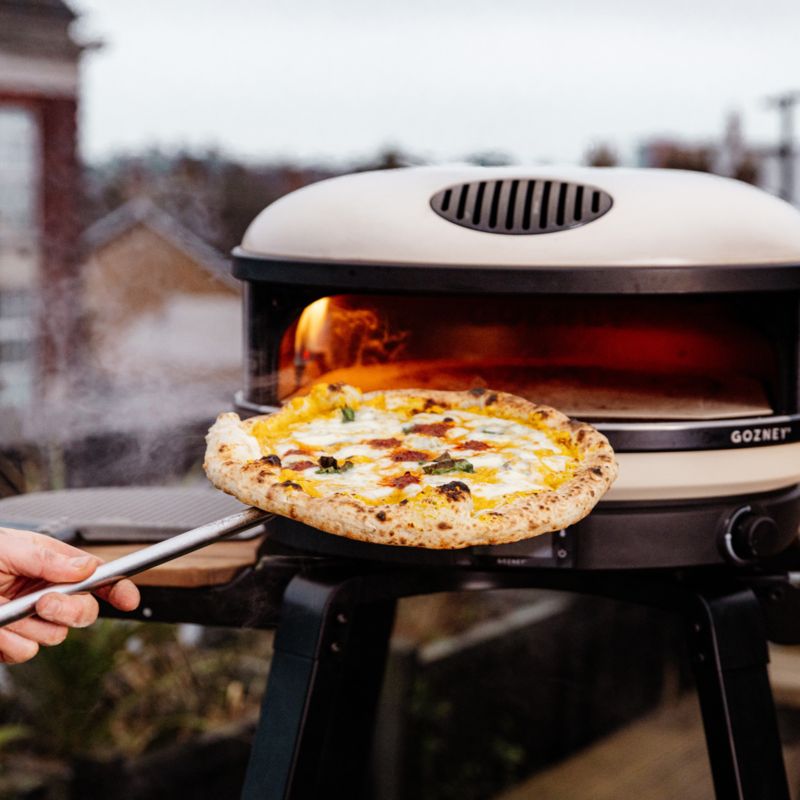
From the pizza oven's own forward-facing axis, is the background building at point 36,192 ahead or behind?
behind

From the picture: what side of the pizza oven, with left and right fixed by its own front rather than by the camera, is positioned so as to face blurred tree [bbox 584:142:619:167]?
back

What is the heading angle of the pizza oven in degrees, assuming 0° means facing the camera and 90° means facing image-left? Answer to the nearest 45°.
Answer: approximately 0°
